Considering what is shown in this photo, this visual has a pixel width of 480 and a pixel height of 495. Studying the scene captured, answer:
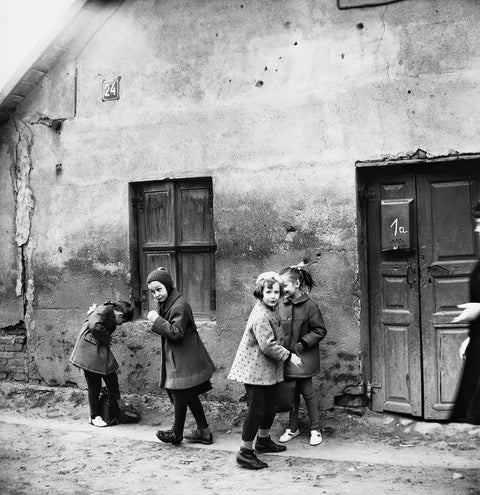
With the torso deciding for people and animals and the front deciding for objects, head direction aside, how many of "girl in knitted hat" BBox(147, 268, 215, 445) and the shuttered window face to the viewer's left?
1

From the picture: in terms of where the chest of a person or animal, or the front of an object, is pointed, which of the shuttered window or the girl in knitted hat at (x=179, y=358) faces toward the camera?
the shuttered window

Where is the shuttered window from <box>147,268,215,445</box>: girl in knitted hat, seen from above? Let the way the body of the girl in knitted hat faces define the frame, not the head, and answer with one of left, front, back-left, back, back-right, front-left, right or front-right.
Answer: right

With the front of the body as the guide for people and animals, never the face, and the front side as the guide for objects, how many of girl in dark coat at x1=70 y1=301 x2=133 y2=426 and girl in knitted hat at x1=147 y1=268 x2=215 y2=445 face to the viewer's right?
1

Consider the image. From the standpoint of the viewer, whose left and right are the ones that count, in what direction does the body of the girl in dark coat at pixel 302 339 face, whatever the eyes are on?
facing the viewer and to the left of the viewer

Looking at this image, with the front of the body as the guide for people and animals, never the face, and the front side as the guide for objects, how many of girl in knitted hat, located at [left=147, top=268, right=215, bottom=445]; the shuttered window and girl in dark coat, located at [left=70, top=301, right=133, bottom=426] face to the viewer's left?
1

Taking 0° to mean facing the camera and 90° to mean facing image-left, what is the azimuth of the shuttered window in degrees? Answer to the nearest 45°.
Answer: approximately 0°

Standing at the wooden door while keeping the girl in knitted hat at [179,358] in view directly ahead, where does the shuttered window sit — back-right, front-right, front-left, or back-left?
front-right

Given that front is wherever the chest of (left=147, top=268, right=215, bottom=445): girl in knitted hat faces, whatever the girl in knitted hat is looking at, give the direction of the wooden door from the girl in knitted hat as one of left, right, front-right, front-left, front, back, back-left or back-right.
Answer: back

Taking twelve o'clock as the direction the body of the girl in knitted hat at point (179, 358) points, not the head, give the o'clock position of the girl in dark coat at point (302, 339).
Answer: The girl in dark coat is roughly at 6 o'clock from the girl in knitted hat.

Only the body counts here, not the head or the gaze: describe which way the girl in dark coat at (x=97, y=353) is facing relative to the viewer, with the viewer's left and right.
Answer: facing to the right of the viewer

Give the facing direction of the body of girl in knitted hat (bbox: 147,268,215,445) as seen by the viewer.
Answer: to the viewer's left

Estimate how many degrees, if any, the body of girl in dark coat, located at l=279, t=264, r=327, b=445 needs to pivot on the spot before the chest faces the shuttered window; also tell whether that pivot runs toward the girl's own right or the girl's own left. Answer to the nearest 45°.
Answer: approximately 90° to the girl's own right

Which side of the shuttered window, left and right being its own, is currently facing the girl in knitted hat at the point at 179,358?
front

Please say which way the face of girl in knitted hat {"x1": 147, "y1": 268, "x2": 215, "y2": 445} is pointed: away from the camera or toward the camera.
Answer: toward the camera
